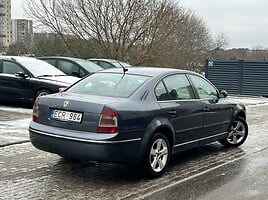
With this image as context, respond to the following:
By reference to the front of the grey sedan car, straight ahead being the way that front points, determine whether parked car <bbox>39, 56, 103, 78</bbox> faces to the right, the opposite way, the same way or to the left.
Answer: to the right

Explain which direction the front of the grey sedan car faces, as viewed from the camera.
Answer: facing away from the viewer and to the right of the viewer

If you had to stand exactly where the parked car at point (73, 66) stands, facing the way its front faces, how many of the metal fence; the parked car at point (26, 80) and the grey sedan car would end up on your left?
1

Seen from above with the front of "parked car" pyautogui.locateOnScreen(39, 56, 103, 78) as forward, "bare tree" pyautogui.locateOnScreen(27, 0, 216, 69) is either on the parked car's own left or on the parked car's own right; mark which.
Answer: on the parked car's own left

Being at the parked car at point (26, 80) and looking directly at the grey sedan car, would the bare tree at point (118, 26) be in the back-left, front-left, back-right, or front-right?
back-left

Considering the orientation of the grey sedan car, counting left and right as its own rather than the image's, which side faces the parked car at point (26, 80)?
left

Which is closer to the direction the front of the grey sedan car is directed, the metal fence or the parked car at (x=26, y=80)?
the metal fence

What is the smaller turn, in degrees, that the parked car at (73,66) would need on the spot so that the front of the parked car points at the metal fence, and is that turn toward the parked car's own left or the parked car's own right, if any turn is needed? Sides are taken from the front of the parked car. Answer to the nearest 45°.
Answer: approximately 90° to the parked car's own left

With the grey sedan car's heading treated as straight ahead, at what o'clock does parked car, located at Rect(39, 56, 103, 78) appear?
The parked car is roughly at 10 o'clock from the grey sedan car.
